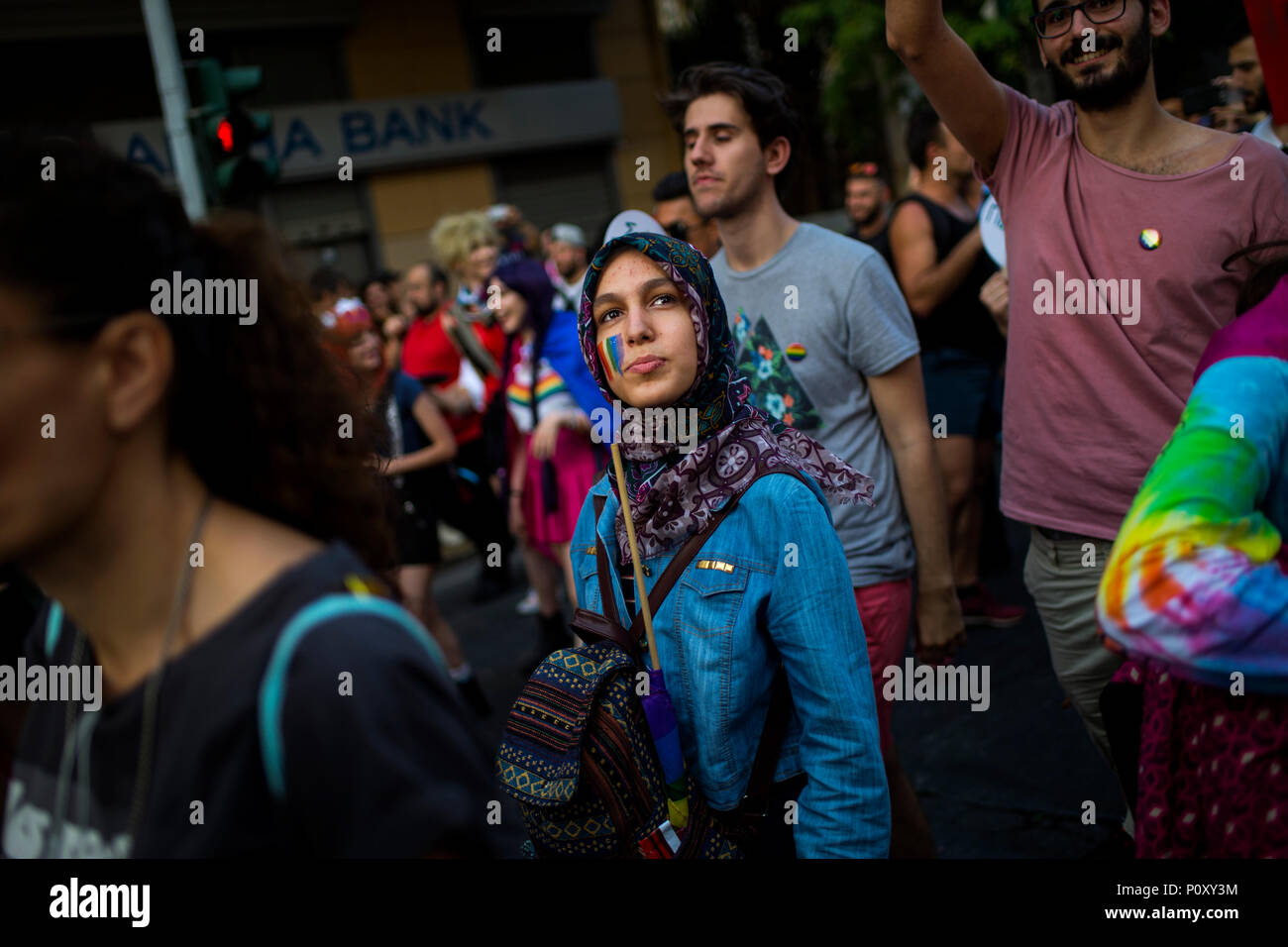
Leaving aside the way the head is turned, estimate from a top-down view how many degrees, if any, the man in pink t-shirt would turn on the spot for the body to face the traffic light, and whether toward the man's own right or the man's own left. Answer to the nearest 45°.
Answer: approximately 135° to the man's own right

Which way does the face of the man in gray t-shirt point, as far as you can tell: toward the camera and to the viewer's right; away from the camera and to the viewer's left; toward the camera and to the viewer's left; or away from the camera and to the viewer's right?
toward the camera and to the viewer's left

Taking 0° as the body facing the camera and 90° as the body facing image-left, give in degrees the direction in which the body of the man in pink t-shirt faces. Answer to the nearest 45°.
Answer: approximately 0°

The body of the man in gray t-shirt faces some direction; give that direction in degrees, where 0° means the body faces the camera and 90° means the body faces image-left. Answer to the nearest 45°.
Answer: approximately 45°

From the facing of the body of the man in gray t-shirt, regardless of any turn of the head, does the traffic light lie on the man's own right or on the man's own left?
on the man's own right

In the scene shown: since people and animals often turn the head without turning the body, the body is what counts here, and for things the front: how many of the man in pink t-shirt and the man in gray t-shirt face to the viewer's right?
0
